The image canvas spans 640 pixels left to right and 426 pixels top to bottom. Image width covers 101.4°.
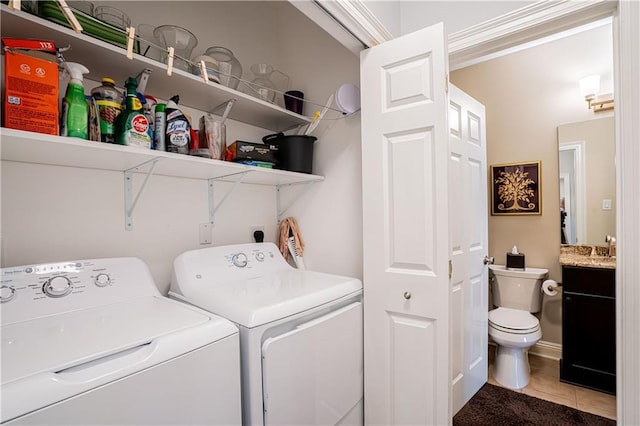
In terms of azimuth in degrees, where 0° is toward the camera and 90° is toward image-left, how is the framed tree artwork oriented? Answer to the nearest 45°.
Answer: approximately 0°

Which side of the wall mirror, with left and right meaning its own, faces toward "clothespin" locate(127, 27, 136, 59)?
front

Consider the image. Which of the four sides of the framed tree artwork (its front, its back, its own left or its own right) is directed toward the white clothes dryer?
front

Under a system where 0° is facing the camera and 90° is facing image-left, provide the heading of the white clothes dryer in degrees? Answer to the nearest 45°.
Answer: approximately 315°

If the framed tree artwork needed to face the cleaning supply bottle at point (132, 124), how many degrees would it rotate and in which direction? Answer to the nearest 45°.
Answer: approximately 45° to its right
